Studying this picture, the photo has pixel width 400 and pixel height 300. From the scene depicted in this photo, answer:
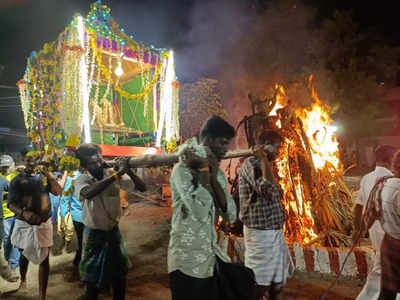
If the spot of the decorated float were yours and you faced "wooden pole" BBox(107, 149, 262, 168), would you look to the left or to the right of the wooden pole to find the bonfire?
left

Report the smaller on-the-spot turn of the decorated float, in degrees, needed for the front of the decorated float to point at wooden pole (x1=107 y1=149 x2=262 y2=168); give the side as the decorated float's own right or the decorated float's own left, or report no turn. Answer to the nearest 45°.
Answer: approximately 45° to the decorated float's own right

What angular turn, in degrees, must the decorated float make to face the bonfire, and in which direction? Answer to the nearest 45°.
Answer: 0° — it already faces it

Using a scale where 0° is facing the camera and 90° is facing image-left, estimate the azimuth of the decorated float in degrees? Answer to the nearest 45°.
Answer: approximately 315°
